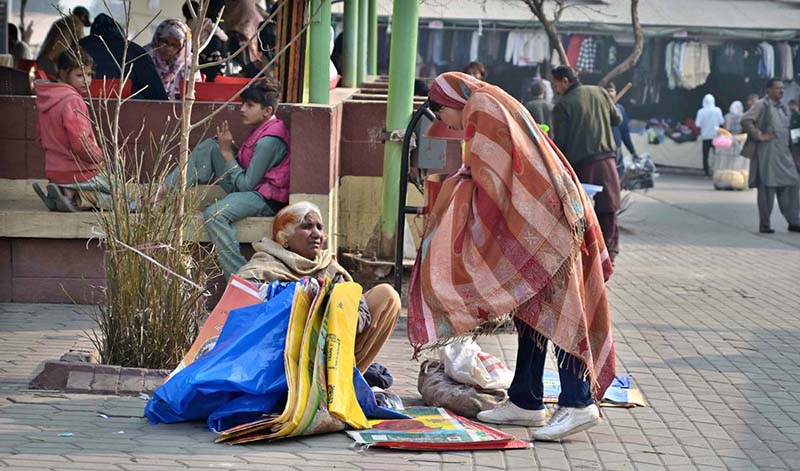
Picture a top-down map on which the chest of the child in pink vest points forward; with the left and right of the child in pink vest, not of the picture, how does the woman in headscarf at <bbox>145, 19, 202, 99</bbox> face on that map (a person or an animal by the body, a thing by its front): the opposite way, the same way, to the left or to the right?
to the left

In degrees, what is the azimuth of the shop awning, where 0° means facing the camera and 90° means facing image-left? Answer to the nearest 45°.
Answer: approximately 0°

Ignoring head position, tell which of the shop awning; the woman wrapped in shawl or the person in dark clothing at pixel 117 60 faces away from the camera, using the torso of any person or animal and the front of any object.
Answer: the person in dark clothing

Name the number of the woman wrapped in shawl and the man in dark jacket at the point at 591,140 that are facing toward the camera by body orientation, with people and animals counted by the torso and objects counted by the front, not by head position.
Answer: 0

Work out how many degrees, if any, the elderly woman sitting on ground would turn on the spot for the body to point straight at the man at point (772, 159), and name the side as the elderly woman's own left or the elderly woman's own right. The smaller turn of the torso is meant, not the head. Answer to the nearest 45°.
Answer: approximately 90° to the elderly woman's own left

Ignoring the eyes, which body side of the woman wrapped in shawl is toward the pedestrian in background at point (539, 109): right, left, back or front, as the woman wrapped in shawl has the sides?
right

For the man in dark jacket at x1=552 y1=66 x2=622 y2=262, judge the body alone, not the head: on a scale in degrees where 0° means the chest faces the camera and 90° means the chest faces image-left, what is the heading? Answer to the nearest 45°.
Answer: approximately 135°

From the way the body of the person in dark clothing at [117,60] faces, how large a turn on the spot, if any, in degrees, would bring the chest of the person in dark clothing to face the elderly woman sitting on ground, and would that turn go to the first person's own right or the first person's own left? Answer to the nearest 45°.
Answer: approximately 180°

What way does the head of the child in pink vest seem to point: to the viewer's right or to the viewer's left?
to the viewer's left

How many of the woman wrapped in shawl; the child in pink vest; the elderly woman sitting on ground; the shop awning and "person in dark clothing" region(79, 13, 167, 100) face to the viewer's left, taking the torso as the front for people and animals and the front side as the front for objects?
2

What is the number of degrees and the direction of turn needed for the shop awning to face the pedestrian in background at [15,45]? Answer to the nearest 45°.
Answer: approximately 45° to its right

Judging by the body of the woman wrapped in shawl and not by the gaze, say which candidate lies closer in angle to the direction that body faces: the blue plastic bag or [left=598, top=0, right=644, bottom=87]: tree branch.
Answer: the blue plastic bag

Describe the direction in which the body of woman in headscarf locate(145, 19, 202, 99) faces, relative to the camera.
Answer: toward the camera

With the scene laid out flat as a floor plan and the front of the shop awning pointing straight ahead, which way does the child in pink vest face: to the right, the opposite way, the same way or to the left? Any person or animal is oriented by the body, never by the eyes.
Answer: to the right

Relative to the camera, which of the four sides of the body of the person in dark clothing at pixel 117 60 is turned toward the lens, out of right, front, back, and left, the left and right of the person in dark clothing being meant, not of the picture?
back

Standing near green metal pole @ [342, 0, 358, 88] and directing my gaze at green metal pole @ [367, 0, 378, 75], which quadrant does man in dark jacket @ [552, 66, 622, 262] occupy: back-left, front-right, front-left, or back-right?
back-right

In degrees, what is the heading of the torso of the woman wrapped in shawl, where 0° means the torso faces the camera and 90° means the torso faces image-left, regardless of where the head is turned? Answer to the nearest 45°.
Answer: approximately 90°

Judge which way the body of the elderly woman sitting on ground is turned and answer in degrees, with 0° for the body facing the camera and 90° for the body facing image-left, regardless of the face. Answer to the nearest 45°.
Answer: approximately 315°

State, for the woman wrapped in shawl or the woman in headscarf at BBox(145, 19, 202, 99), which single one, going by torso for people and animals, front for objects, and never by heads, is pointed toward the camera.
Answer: the woman in headscarf
